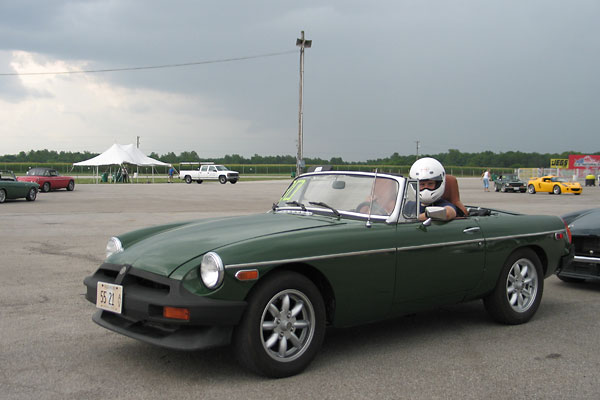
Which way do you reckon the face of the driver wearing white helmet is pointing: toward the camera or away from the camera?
toward the camera

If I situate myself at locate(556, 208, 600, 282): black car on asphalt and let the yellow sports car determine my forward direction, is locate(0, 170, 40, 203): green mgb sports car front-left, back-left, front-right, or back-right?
front-left

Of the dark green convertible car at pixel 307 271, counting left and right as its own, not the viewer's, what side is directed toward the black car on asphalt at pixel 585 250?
back

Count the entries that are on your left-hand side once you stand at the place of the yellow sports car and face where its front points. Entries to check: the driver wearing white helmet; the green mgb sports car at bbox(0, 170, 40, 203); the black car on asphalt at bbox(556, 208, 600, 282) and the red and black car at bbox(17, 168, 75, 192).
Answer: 0

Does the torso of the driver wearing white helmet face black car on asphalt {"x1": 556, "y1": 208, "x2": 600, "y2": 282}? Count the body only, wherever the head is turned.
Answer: no

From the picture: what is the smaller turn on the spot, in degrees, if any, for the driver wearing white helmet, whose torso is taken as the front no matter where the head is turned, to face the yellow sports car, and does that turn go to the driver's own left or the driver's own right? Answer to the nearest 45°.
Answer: approximately 135° to the driver's own right

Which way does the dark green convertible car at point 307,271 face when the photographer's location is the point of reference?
facing the viewer and to the left of the viewer

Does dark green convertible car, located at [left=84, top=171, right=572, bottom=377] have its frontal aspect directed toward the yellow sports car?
no
